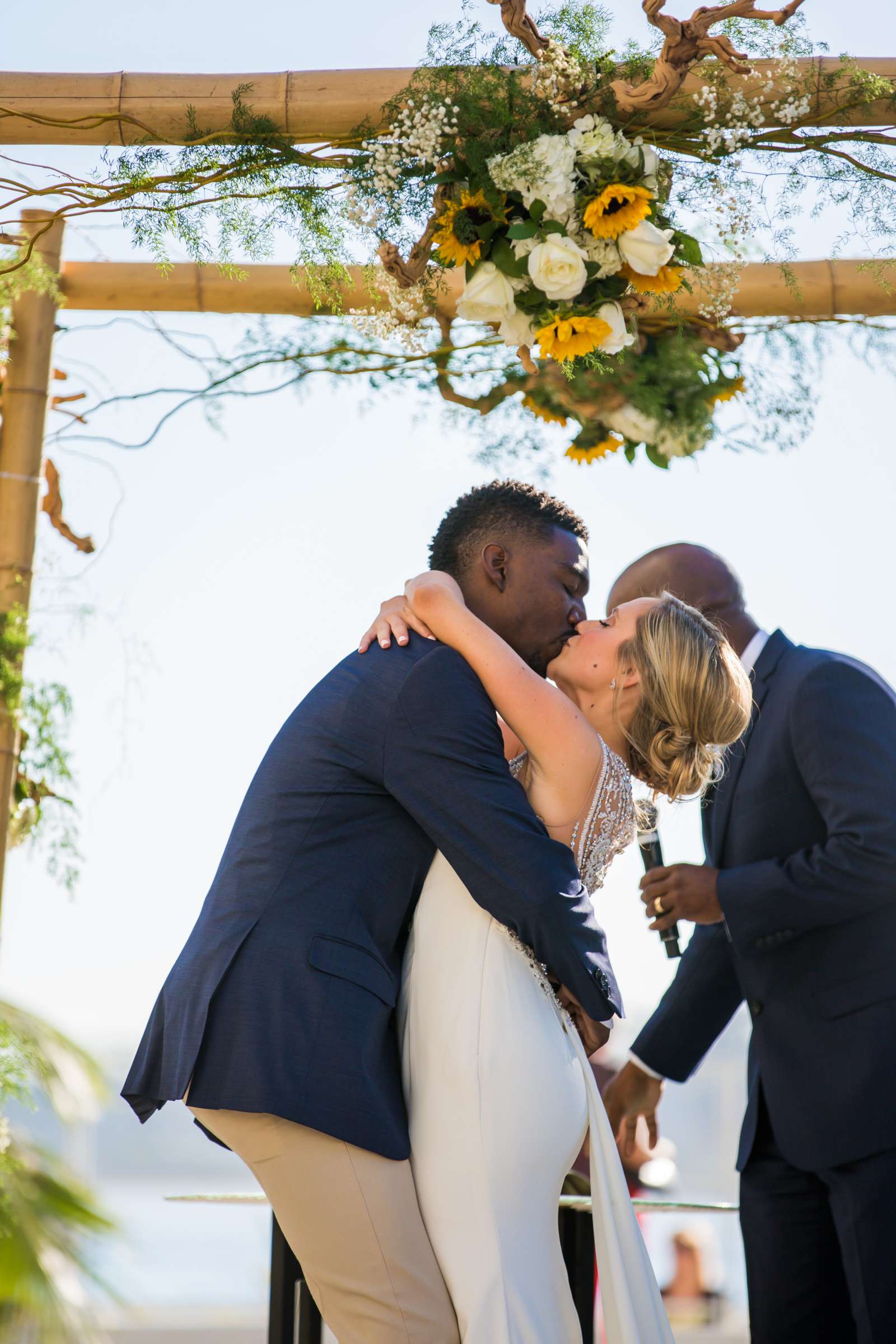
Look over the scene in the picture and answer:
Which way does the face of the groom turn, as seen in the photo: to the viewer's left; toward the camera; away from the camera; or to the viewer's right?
to the viewer's right

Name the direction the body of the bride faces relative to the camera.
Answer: to the viewer's left

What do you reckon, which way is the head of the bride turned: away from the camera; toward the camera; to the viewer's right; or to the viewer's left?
to the viewer's left

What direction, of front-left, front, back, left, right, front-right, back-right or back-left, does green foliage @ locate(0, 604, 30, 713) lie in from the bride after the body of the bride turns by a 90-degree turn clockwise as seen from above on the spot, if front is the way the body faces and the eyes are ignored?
front-left
